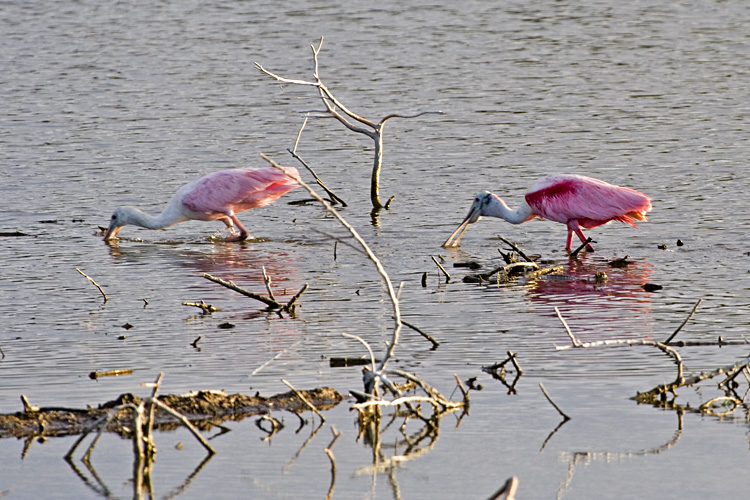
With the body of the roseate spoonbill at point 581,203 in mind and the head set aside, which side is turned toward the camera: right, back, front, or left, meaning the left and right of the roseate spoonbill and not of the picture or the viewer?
left

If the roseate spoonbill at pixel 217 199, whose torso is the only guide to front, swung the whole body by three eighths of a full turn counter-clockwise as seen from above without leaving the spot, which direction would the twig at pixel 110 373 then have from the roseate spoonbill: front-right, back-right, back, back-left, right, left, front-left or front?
front-right

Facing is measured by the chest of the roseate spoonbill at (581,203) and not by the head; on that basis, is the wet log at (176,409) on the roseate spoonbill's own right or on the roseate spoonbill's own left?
on the roseate spoonbill's own left

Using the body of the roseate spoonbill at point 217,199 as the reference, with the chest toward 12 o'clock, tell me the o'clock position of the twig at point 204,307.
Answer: The twig is roughly at 9 o'clock from the roseate spoonbill.

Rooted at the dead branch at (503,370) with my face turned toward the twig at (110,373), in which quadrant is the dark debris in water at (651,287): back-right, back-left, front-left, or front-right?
back-right

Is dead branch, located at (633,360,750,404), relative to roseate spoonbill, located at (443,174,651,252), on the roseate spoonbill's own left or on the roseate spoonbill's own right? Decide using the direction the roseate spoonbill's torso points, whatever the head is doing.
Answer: on the roseate spoonbill's own left

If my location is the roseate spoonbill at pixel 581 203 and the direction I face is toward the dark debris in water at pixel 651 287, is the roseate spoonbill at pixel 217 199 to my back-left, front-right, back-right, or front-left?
back-right

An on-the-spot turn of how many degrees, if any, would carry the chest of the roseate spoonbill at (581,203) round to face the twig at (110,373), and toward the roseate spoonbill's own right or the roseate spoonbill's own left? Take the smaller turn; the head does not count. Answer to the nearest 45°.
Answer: approximately 45° to the roseate spoonbill's own left

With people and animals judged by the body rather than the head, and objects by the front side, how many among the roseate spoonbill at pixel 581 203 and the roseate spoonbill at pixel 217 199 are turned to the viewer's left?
2

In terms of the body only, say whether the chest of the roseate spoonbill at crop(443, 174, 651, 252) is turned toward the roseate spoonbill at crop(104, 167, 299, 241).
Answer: yes

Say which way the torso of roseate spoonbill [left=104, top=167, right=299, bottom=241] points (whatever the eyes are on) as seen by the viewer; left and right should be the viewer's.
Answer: facing to the left of the viewer
